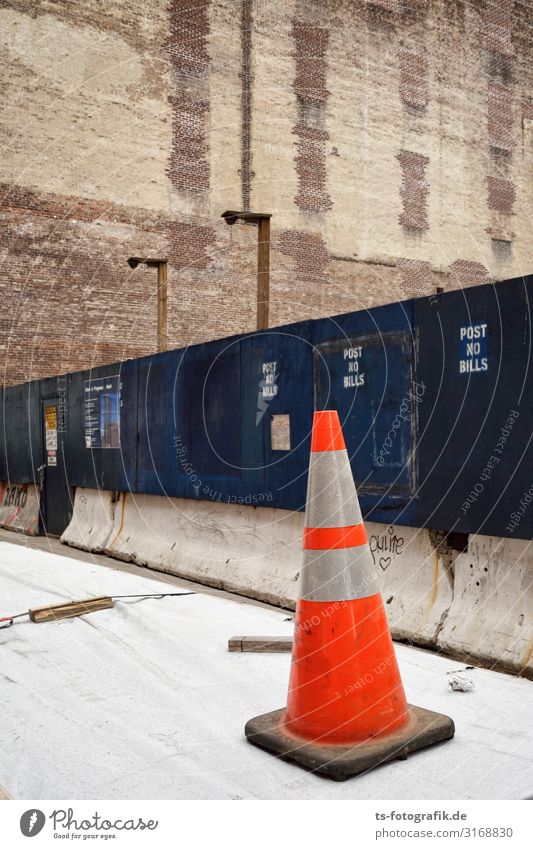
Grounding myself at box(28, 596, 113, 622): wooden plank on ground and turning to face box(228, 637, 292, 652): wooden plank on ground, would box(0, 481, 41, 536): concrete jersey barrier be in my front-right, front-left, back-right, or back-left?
back-left

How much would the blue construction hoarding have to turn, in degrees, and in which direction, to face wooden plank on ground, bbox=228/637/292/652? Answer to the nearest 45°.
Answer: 0° — it already faces it

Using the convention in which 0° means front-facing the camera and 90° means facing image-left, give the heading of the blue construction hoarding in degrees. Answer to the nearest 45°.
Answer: approximately 45°

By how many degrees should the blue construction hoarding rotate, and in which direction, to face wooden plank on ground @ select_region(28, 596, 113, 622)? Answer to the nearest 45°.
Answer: approximately 45° to its right
